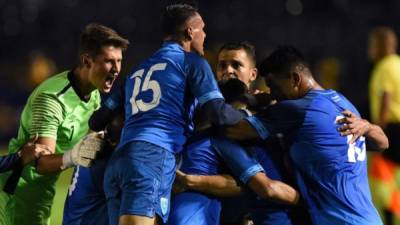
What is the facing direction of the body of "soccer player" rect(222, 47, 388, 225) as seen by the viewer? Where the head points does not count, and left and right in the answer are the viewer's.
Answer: facing away from the viewer and to the left of the viewer

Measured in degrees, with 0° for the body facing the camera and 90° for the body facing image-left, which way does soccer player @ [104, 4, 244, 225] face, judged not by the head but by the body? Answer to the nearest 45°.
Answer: approximately 225°

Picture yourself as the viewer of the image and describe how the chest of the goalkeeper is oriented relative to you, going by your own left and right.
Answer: facing the viewer and to the right of the viewer

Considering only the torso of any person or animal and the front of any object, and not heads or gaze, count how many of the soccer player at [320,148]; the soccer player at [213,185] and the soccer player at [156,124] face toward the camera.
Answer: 1

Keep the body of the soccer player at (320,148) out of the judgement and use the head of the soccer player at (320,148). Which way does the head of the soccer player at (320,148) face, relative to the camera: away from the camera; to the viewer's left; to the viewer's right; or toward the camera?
to the viewer's left

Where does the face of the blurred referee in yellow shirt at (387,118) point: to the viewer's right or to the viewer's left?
to the viewer's left
